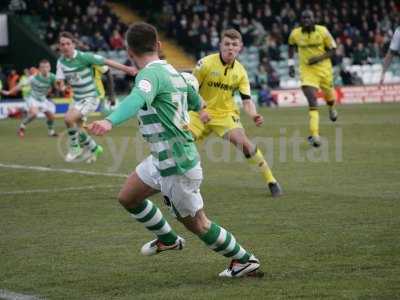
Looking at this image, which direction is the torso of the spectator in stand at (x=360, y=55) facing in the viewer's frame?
toward the camera

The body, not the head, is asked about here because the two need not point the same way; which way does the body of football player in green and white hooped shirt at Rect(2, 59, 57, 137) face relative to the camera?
toward the camera

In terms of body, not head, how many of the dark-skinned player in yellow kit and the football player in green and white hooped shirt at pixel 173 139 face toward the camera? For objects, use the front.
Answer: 1

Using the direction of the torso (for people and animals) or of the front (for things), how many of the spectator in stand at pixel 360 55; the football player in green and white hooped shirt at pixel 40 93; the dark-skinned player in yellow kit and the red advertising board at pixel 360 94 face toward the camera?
4

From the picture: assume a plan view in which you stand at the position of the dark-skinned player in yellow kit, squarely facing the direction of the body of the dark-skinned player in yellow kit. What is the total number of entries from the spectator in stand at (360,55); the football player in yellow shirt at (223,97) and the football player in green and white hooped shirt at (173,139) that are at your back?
1

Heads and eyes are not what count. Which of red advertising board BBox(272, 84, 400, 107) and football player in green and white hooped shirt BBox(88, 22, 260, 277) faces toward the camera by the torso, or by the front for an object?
the red advertising board

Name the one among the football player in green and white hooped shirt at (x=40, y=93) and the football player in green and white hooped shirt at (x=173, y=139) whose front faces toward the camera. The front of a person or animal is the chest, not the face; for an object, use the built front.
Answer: the football player in green and white hooped shirt at (x=40, y=93)

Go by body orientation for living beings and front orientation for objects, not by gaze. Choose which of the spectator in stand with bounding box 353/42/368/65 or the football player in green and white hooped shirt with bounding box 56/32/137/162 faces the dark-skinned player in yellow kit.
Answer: the spectator in stand

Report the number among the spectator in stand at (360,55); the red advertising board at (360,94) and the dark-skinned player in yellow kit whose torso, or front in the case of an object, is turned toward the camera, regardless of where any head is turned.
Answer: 3

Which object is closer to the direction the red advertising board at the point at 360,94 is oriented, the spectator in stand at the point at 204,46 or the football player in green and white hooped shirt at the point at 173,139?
the football player in green and white hooped shirt
